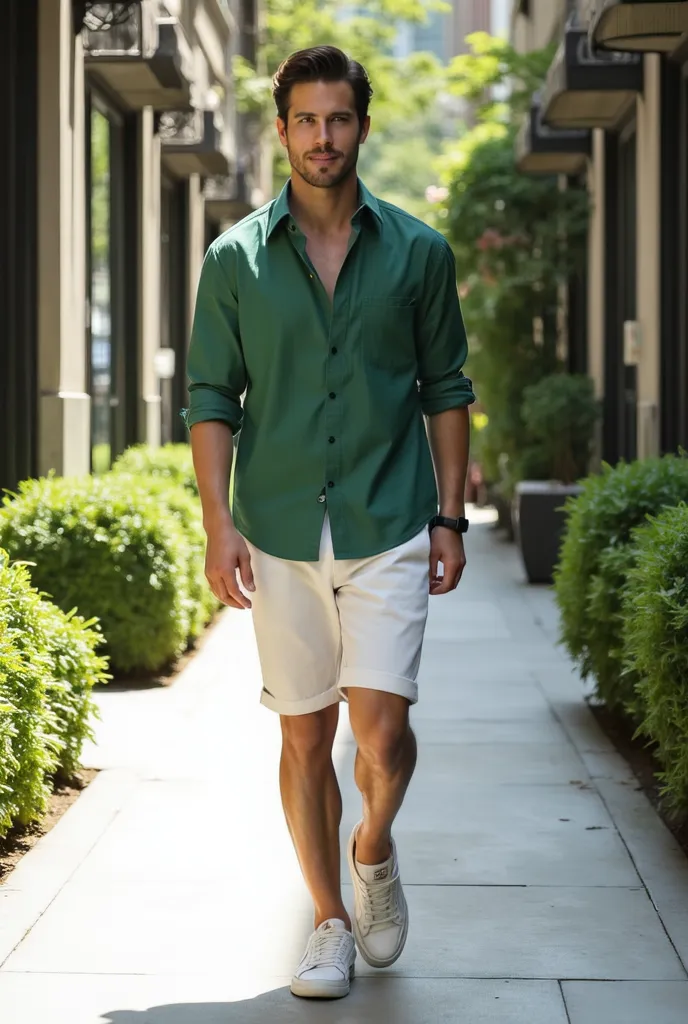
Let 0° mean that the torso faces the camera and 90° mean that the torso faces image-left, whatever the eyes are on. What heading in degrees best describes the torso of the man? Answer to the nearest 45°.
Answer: approximately 0°

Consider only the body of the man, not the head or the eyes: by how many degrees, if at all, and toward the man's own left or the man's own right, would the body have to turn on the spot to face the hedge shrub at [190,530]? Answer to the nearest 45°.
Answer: approximately 180°

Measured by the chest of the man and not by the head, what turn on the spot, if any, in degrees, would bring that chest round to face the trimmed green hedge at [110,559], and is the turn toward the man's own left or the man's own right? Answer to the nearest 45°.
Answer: approximately 180°

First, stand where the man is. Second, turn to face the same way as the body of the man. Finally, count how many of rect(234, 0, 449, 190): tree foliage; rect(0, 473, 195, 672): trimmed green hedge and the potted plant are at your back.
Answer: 3

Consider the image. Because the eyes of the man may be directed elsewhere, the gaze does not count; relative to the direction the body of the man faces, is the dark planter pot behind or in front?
behind

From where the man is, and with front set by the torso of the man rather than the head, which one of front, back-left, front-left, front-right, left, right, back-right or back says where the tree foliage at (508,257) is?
back

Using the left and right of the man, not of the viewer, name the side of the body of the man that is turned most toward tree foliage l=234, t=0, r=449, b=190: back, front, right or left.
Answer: back

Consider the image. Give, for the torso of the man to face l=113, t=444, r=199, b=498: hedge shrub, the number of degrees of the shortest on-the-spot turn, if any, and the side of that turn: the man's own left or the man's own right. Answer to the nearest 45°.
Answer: approximately 180°

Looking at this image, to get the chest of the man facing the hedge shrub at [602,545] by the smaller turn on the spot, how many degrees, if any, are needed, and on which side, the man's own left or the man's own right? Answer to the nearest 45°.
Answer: approximately 180°

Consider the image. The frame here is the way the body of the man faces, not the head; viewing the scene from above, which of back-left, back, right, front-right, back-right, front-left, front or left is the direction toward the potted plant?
back
